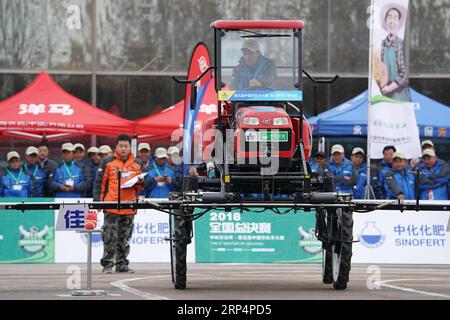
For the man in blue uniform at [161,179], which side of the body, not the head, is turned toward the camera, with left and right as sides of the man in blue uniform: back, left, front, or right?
front

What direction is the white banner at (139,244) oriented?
toward the camera

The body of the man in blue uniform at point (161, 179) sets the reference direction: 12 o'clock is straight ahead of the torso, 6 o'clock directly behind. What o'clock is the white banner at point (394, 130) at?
The white banner is roughly at 9 o'clock from the man in blue uniform.

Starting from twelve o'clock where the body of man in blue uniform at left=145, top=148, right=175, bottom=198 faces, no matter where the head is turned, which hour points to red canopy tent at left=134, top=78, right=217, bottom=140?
The red canopy tent is roughly at 6 o'clock from the man in blue uniform.

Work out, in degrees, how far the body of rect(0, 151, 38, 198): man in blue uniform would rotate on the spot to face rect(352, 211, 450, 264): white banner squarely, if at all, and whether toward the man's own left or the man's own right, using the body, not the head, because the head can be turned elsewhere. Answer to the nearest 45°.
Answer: approximately 90° to the man's own left

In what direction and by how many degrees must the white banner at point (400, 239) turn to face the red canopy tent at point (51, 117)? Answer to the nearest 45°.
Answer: approximately 90° to its right

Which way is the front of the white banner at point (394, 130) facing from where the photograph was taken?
facing the viewer

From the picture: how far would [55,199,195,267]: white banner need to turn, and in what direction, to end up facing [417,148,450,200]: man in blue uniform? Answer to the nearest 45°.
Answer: approximately 90° to its left

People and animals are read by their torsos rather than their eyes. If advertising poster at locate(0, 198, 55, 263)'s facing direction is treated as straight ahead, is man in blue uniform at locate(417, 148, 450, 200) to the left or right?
on its left

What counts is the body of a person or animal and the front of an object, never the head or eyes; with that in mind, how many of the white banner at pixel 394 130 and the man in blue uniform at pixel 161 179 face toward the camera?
2

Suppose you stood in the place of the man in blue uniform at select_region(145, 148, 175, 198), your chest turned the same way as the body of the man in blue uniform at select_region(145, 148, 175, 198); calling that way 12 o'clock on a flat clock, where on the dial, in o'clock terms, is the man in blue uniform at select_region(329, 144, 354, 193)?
the man in blue uniform at select_region(329, 144, 354, 193) is roughly at 9 o'clock from the man in blue uniform at select_region(145, 148, 175, 198).

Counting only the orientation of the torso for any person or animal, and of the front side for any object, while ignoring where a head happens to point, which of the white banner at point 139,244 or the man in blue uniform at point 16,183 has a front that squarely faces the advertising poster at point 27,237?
the man in blue uniform
